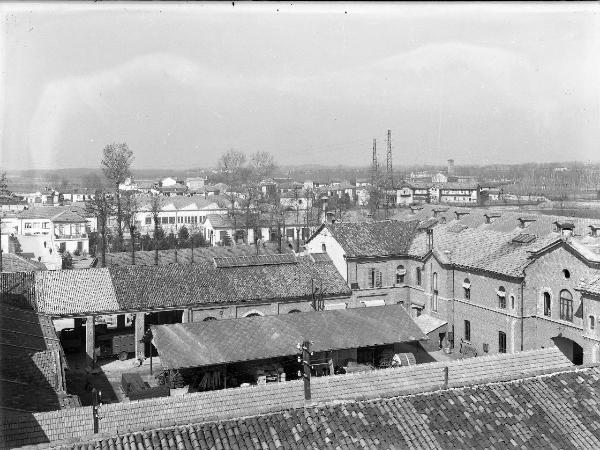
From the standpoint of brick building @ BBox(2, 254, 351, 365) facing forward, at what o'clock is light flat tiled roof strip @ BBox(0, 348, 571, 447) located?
The light flat tiled roof strip is roughly at 12 o'clock from the brick building.

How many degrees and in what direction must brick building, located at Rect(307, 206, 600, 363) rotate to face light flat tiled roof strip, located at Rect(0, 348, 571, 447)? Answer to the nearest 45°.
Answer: approximately 45° to its left

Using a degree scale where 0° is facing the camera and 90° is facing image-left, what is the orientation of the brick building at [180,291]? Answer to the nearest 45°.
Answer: approximately 0°

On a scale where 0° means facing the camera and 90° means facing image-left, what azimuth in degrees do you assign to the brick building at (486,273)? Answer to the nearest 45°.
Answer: approximately 45°

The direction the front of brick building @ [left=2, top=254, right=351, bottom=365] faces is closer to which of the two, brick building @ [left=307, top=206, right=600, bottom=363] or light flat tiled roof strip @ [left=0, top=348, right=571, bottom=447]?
the light flat tiled roof strip

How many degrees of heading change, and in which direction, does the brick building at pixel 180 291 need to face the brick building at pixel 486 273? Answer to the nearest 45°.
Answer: approximately 90° to its left
